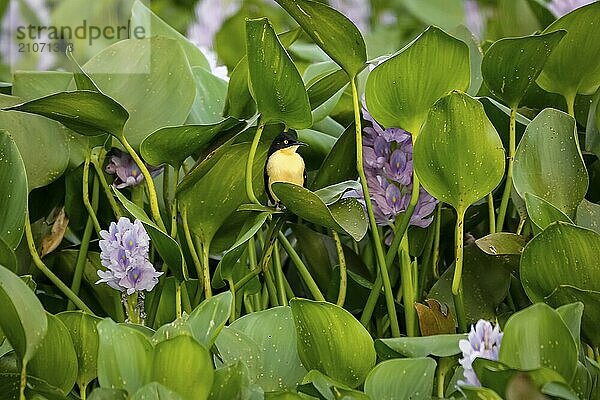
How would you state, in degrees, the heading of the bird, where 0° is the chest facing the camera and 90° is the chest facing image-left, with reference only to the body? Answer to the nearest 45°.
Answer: approximately 315°
